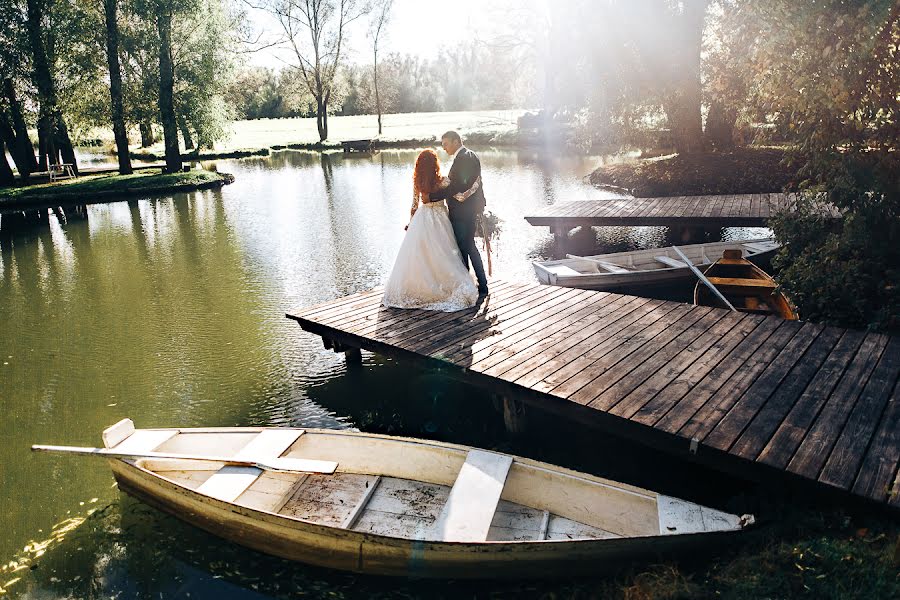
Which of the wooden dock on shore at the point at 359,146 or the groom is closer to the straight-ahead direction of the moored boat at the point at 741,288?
the wooden dock on shore

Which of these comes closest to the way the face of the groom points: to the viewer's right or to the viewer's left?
to the viewer's left

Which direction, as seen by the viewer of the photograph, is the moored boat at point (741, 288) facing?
facing away from the viewer
